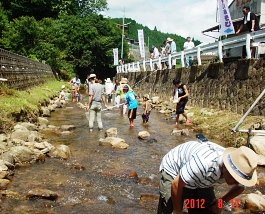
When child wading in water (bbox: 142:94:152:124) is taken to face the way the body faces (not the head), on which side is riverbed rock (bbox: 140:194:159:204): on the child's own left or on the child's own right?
on the child's own left
